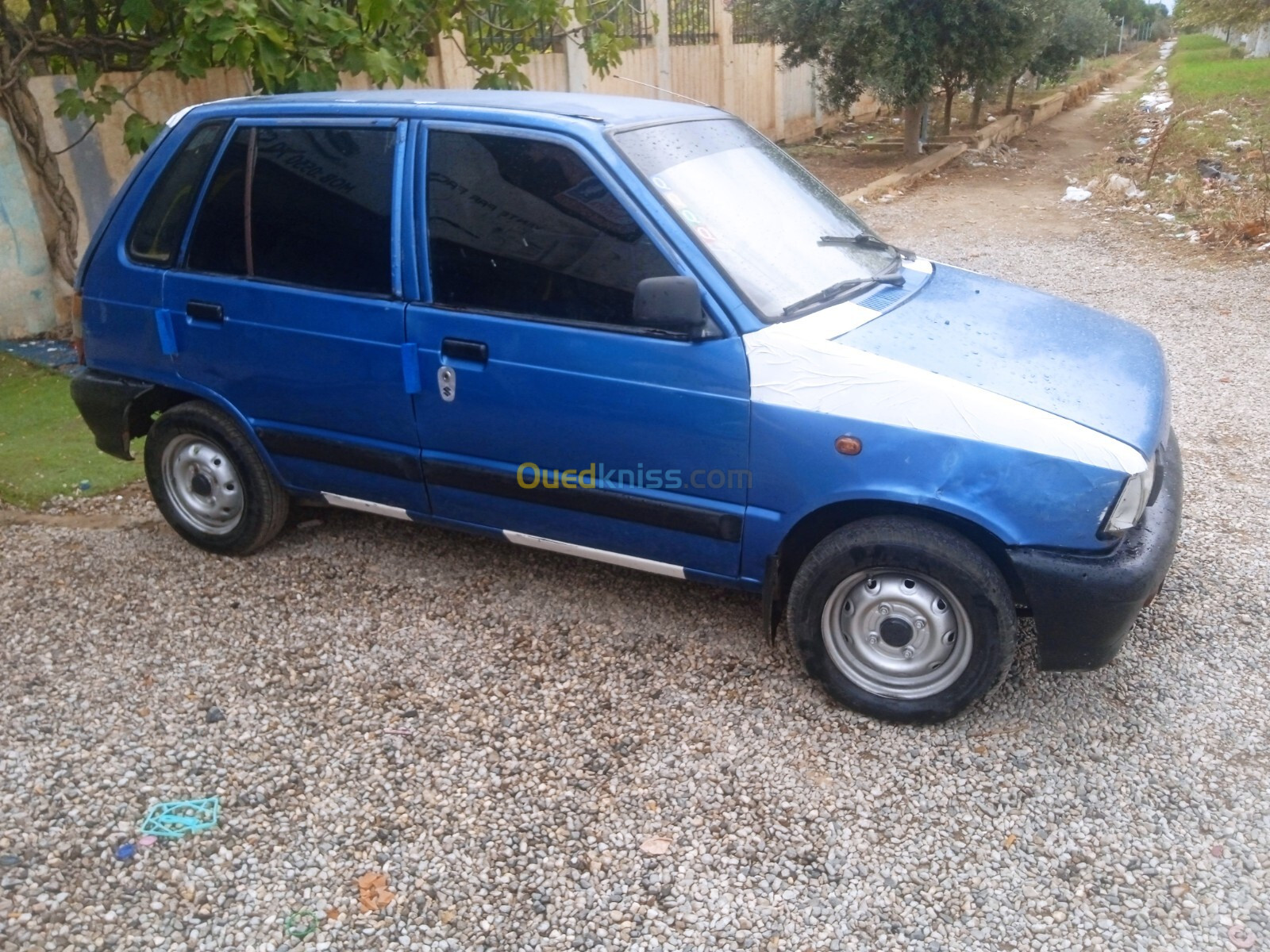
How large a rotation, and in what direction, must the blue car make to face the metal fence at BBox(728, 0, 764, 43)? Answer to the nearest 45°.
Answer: approximately 135° to its left

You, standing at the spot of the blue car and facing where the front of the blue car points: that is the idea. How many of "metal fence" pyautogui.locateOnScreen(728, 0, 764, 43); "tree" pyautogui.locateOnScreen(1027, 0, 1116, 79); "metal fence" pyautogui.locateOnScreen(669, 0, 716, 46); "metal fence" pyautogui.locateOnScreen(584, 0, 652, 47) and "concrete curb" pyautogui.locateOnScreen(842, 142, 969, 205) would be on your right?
0

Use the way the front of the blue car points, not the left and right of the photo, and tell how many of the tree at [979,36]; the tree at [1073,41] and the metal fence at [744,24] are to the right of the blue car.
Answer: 0

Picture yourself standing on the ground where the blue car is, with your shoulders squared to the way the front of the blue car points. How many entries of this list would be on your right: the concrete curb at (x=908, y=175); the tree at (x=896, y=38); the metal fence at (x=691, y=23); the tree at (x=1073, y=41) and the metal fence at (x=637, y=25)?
0

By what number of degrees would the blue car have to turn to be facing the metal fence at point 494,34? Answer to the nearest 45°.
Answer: approximately 135° to its left

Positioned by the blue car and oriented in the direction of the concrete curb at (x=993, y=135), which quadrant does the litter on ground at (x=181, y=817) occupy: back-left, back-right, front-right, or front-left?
back-left

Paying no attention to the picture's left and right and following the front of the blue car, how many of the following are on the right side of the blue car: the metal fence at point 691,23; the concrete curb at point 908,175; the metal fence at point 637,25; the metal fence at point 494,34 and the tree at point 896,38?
0

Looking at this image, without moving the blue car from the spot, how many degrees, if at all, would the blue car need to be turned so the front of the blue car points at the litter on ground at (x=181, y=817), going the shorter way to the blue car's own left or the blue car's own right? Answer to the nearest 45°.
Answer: approximately 90° to the blue car's own right

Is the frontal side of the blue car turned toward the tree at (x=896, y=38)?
no

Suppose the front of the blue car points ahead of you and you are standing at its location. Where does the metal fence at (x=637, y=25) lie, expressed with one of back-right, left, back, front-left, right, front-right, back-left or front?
back-left

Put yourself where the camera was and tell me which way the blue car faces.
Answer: facing the viewer and to the right of the viewer

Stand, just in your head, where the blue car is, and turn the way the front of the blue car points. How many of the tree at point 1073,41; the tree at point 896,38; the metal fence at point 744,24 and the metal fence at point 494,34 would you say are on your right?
0

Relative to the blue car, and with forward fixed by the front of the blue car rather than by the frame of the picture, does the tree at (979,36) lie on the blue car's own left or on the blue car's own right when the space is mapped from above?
on the blue car's own left

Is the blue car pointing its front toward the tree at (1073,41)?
no

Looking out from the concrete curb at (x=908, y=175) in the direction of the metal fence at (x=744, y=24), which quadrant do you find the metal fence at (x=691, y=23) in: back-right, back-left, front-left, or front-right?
front-left

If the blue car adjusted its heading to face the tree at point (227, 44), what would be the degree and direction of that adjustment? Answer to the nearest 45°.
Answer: approximately 180°

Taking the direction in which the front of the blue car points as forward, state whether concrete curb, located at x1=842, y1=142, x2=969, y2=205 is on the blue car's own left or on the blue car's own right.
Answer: on the blue car's own left

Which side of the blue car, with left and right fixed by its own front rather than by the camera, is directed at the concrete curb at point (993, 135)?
left

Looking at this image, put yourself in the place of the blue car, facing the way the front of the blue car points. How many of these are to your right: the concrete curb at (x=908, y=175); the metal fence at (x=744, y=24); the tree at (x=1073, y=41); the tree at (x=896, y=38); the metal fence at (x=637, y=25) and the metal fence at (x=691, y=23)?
0

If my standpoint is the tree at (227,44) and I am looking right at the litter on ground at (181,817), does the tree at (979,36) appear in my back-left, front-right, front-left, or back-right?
back-left

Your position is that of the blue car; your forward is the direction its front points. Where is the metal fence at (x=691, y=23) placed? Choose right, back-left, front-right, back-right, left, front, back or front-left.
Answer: back-left
